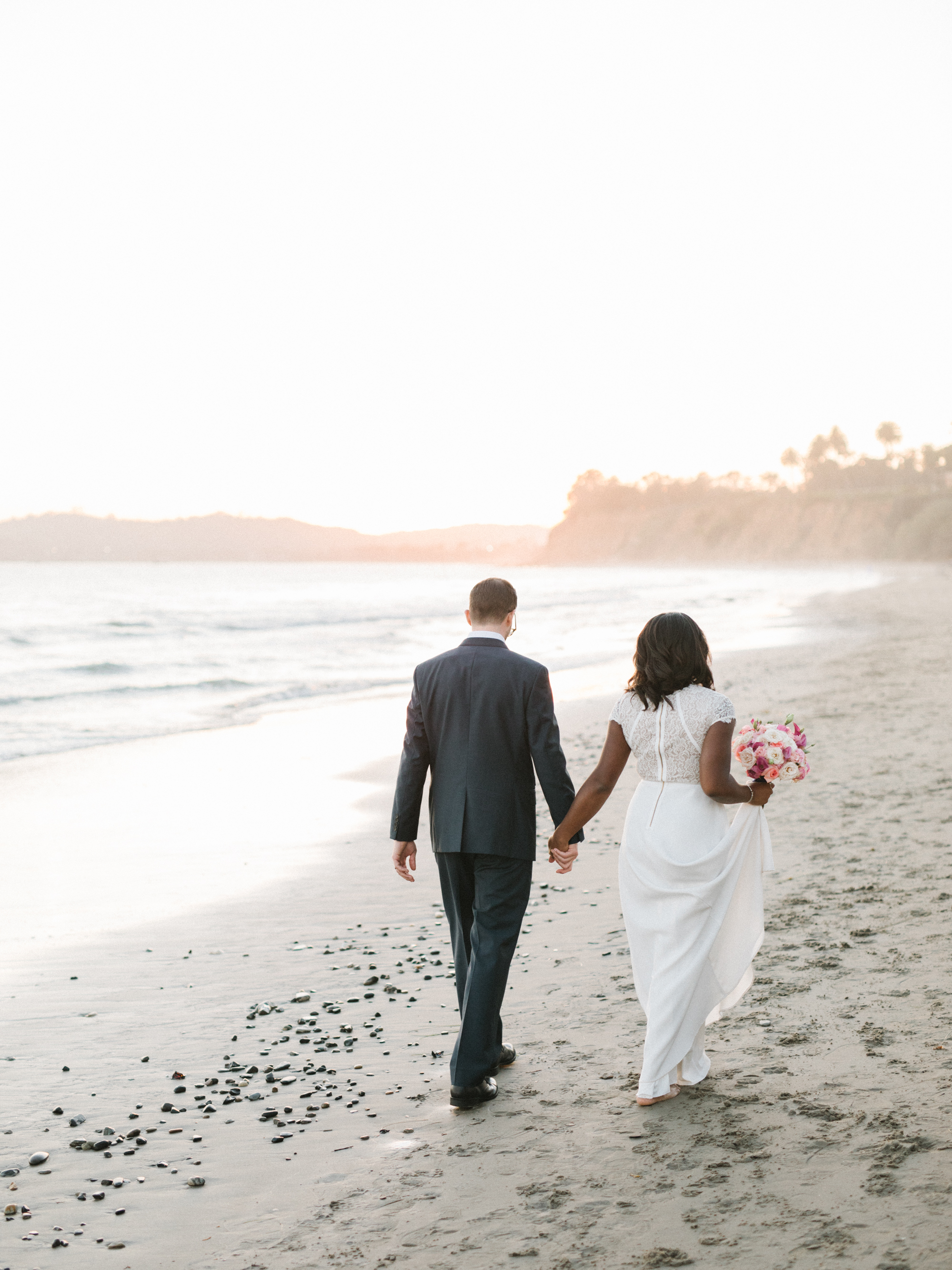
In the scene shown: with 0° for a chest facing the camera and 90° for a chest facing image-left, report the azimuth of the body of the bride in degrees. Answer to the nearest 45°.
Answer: approximately 180°

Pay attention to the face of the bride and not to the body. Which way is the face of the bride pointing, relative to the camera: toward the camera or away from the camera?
away from the camera
